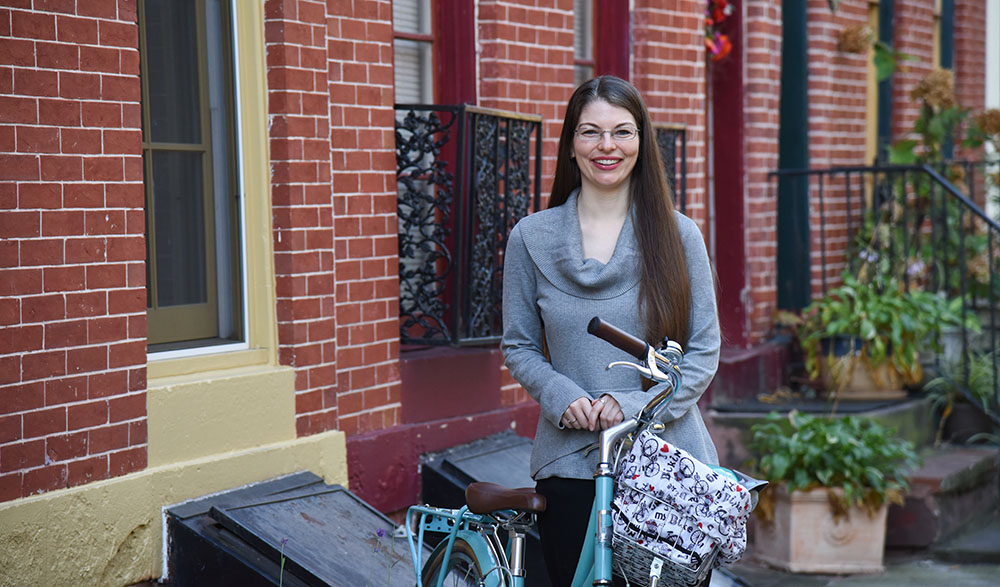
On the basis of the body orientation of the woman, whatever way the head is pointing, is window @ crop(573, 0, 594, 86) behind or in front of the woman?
behind

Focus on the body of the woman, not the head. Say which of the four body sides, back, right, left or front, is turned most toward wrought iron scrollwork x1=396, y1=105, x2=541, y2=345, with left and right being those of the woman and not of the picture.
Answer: back

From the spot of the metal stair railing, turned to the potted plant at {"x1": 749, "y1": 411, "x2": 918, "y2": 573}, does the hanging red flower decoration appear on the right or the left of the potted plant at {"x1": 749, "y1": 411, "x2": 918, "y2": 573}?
right

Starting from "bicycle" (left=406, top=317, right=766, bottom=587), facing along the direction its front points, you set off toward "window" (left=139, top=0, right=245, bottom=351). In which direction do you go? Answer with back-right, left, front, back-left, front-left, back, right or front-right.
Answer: back

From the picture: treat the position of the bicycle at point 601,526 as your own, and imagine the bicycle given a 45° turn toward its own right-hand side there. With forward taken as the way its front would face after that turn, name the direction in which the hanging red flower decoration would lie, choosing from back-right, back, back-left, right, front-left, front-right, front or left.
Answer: back
